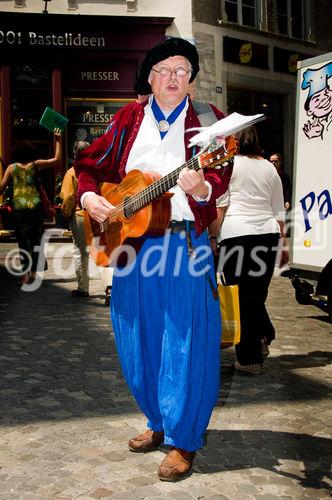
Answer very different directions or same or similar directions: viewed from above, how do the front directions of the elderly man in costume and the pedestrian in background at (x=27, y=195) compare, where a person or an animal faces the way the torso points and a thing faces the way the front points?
very different directions

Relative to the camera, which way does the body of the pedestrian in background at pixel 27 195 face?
away from the camera

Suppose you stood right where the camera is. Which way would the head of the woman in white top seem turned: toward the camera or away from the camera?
away from the camera

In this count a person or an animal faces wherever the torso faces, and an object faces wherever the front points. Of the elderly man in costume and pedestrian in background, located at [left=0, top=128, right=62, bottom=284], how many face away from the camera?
1

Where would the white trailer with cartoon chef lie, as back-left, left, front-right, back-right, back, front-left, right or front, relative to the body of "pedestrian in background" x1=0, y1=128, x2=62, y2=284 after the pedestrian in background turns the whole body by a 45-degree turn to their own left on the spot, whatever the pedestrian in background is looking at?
back

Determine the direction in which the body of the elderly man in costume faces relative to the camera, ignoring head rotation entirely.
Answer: toward the camera

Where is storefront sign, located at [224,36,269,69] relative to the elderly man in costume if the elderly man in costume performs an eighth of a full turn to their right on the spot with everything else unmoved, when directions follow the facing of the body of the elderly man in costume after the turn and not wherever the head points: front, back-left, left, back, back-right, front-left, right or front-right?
back-right

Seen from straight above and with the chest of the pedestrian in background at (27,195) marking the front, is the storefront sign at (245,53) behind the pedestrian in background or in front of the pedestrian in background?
in front
